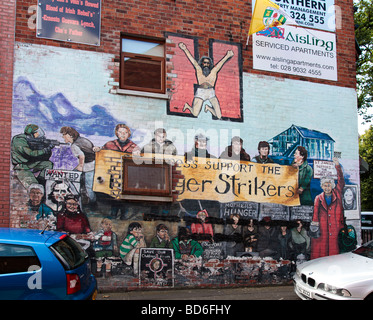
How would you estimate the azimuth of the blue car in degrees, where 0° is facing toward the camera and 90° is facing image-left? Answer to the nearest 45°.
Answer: approximately 135°
